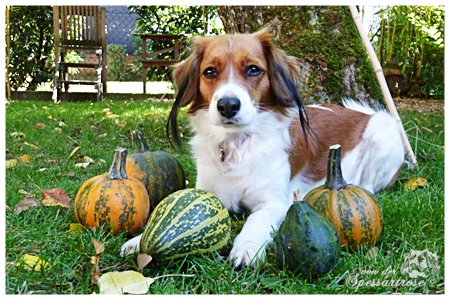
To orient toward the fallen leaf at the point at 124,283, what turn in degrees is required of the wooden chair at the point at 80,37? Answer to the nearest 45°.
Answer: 0° — it already faces it

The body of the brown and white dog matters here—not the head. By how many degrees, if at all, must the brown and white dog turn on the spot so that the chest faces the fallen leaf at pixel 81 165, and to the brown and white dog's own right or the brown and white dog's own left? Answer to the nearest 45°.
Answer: approximately 90° to the brown and white dog's own right

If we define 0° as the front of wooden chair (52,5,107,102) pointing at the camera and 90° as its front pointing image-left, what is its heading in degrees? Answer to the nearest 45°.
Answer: approximately 0°

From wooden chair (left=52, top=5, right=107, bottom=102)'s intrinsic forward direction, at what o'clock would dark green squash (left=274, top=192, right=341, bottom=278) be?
The dark green squash is roughly at 12 o'clock from the wooden chair.

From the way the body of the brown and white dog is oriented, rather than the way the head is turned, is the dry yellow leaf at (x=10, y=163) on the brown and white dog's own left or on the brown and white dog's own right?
on the brown and white dog's own right

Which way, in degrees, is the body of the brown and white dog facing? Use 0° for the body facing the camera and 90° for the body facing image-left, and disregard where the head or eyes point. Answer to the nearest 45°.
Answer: approximately 45°

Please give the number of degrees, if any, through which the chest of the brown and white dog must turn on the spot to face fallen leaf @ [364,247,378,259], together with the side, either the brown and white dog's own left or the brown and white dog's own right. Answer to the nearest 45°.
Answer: approximately 90° to the brown and white dog's own left

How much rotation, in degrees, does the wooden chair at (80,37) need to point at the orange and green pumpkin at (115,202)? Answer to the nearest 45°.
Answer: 0° — it already faces it
